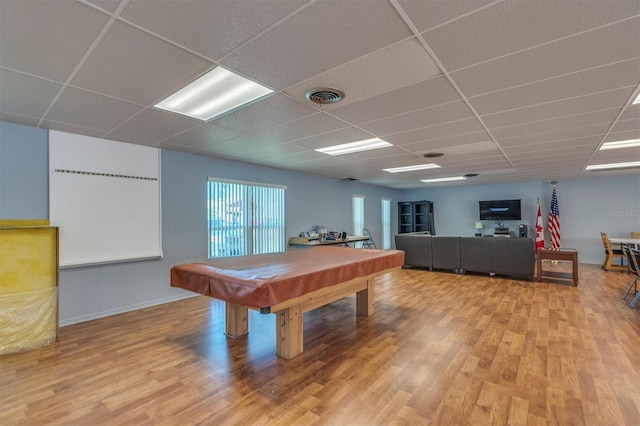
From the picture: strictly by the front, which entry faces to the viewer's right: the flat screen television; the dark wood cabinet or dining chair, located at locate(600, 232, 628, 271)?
the dining chair

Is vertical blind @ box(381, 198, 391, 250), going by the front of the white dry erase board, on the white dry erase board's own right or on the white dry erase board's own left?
on the white dry erase board's own left

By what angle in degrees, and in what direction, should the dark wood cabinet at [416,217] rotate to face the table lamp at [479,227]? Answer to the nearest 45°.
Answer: approximately 90° to its left

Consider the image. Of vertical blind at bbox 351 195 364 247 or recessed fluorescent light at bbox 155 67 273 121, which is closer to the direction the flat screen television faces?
the recessed fluorescent light

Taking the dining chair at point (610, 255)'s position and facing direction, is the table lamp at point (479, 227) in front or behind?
behind

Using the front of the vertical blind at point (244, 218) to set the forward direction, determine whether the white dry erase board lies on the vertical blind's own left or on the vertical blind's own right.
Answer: on the vertical blind's own right

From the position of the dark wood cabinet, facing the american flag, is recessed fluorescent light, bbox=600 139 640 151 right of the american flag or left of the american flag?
right

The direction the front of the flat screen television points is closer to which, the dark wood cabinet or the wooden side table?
the wooden side table

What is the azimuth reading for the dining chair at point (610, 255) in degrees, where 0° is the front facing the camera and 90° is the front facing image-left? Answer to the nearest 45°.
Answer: approximately 270°
